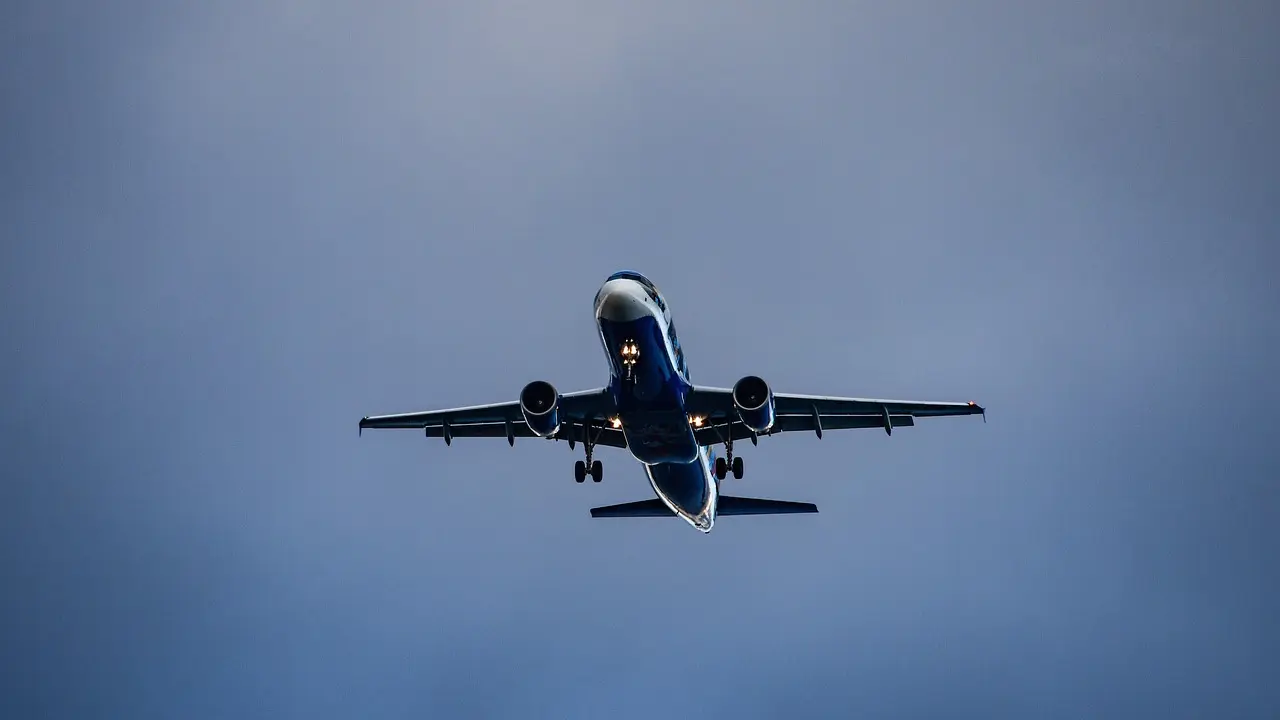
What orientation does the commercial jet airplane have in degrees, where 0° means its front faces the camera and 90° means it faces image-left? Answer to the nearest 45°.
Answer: approximately 0°
